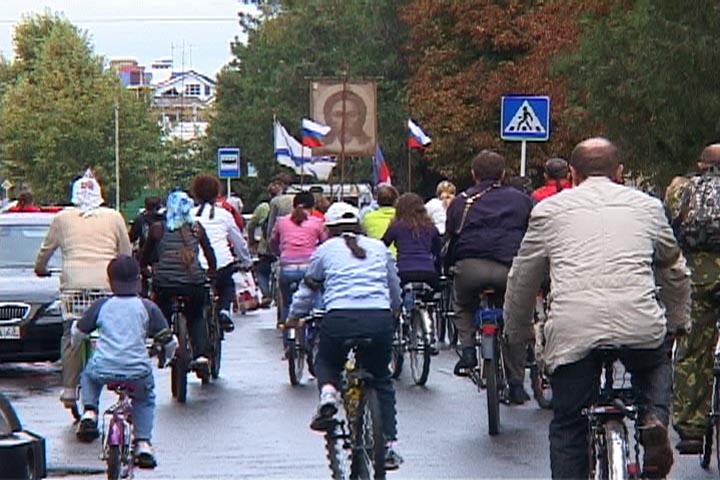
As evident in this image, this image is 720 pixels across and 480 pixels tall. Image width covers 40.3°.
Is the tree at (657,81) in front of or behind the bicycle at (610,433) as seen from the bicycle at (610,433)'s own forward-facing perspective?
in front

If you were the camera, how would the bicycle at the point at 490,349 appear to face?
facing away from the viewer

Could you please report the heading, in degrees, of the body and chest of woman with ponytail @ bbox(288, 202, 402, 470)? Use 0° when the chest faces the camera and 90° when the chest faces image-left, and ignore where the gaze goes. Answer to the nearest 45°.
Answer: approximately 180°

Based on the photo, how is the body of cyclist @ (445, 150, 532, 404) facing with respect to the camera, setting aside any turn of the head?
away from the camera

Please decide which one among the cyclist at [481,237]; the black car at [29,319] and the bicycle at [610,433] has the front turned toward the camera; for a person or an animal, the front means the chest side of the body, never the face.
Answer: the black car

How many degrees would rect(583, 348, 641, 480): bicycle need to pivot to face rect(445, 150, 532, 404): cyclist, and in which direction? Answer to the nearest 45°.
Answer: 0° — it already faces them

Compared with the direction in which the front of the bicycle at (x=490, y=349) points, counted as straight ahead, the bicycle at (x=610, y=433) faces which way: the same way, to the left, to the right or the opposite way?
the same way

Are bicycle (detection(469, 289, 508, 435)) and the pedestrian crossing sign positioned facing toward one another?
yes

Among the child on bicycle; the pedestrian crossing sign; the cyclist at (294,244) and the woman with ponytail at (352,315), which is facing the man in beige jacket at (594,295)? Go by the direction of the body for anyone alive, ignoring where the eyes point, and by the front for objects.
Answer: the pedestrian crossing sign

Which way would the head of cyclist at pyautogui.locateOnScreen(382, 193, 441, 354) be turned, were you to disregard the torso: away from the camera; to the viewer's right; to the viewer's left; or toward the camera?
away from the camera

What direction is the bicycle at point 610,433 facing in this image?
away from the camera

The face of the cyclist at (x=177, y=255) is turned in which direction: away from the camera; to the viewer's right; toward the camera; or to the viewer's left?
away from the camera

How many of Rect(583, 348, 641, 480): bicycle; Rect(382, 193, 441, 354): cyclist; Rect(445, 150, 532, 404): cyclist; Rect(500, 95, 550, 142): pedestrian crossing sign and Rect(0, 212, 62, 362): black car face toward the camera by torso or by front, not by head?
2

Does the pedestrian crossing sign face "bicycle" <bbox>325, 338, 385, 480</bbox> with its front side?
yes

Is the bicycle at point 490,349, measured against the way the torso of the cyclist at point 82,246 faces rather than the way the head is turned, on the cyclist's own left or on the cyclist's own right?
on the cyclist's own right

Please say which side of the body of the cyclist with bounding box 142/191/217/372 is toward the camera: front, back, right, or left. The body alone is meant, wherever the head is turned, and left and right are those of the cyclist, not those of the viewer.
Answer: back

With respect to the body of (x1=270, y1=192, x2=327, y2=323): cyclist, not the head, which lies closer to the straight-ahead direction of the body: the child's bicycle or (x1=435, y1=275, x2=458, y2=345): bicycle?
the bicycle

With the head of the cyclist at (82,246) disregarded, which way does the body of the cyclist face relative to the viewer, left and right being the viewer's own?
facing away from the viewer
